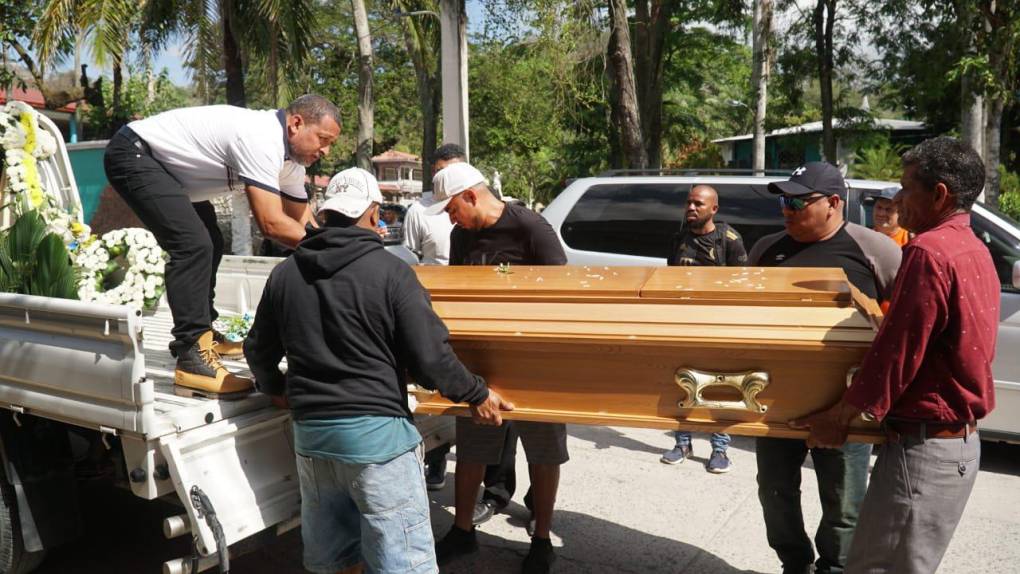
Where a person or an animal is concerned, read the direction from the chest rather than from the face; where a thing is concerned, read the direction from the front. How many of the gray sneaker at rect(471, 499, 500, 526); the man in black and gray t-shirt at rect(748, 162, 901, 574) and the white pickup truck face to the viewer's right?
0

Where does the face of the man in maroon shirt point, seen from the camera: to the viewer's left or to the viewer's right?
to the viewer's left

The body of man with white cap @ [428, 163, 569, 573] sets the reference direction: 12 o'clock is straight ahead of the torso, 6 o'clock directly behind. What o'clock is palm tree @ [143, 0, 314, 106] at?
The palm tree is roughly at 4 o'clock from the man with white cap.

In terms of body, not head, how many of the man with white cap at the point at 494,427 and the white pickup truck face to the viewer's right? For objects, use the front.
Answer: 0

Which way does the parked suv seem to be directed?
to the viewer's right

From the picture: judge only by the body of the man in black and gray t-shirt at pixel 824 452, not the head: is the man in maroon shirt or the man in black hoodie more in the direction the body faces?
the man in black hoodie

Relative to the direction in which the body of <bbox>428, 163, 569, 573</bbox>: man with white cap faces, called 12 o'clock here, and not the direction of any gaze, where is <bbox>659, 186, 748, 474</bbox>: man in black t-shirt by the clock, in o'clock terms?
The man in black t-shirt is roughly at 6 o'clock from the man with white cap.

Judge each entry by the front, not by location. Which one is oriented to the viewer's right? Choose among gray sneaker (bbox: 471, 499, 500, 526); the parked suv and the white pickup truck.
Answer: the parked suv

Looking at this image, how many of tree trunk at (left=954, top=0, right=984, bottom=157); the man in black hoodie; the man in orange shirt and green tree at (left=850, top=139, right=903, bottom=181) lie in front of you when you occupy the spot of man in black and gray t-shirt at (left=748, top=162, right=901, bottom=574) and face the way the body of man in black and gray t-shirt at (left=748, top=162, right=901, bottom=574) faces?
1

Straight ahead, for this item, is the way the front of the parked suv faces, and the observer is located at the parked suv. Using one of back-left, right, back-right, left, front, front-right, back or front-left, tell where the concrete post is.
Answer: back-left

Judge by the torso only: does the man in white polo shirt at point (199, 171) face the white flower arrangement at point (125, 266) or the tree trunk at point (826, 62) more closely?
the tree trunk

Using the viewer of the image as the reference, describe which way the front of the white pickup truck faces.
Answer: facing away from the viewer and to the left of the viewer

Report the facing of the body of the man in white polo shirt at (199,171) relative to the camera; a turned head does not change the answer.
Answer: to the viewer's right

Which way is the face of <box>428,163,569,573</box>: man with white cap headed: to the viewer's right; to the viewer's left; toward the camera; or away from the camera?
to the viewer's left

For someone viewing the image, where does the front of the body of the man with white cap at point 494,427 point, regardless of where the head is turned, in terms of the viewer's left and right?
facing the viewer and to the left of the viewer
